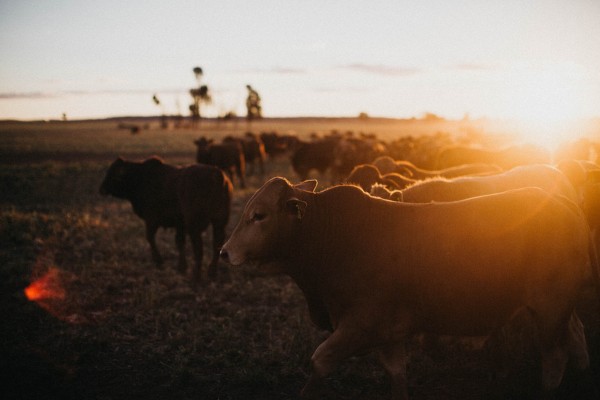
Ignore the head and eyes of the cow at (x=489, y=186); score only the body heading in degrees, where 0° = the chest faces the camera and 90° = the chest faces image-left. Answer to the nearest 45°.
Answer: approximately 90°

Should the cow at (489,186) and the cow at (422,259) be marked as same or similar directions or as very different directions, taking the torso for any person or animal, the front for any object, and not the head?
same or similar directions

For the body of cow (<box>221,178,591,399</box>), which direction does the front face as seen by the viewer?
to the viewer's left

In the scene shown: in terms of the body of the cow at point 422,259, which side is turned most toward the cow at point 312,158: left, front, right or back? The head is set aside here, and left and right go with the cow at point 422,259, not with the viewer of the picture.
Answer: right

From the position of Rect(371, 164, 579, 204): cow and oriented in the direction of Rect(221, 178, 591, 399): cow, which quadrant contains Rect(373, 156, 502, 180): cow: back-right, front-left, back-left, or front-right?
back-right

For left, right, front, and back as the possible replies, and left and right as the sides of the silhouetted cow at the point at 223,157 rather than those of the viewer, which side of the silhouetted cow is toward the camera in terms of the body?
left

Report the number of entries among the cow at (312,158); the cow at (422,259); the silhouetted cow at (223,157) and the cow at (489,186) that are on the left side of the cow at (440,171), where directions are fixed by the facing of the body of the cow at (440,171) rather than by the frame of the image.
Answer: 2

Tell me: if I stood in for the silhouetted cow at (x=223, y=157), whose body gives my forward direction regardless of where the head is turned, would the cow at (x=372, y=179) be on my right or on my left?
on my left

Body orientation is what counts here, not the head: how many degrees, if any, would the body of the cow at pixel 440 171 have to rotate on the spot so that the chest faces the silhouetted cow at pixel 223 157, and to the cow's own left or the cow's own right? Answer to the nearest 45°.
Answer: approximately 45° to the cow's own right

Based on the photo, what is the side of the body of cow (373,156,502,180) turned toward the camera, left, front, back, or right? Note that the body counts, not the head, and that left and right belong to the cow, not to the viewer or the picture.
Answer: left

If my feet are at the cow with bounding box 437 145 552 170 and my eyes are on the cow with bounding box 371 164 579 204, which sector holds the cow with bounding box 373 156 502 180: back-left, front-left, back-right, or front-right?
front-right

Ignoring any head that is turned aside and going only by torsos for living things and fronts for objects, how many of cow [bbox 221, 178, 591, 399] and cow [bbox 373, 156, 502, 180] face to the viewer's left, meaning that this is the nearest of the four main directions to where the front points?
2

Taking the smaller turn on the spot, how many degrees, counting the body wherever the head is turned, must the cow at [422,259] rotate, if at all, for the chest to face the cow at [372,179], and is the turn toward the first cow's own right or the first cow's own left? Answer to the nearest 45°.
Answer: approximately 90° to the first cow's own right

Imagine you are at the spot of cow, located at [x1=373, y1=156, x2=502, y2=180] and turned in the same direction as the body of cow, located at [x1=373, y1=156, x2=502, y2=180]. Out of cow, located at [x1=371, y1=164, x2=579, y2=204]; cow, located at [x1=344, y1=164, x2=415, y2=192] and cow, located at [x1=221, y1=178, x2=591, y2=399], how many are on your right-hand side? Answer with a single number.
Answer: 0
